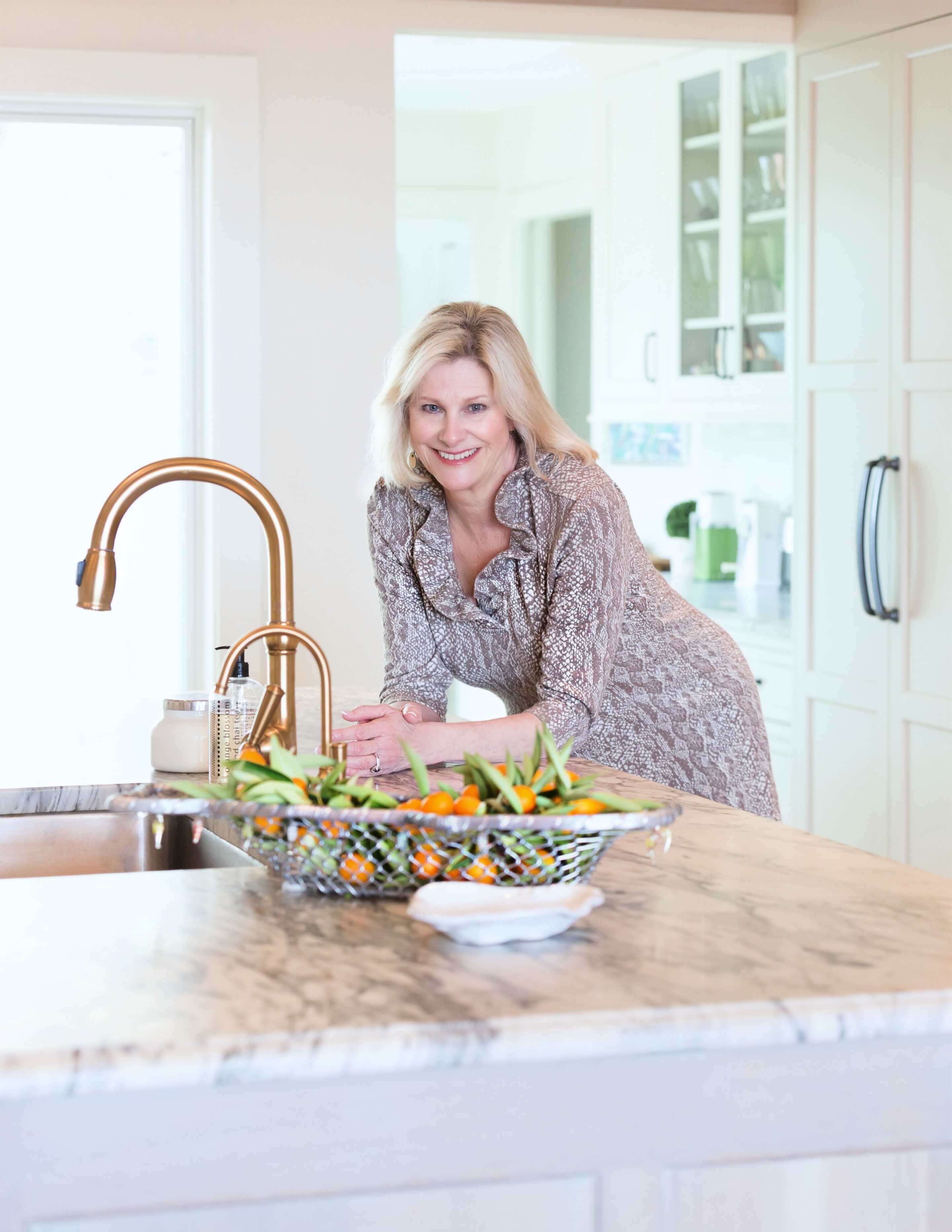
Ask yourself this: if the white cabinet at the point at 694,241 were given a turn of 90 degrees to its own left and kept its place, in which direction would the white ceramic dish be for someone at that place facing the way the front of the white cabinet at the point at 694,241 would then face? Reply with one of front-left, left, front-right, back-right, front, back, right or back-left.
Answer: front-right

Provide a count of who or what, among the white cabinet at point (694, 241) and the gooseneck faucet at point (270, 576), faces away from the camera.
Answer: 0

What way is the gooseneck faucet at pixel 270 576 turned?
to the viewer's left

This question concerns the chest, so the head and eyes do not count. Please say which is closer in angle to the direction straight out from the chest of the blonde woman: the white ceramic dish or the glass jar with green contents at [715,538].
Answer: the white ceramic dish

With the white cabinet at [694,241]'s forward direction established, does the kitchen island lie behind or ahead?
ahead

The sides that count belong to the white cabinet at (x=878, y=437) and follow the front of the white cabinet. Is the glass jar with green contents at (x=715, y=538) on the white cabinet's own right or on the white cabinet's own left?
on the white cabinet's own right

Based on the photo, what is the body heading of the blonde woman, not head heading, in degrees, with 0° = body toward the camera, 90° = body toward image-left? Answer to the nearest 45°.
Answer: approximately 45°

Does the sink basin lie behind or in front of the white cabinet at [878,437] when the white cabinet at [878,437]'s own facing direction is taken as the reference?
in front

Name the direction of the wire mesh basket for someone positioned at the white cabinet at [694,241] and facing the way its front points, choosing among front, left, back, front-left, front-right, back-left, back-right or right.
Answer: front-left

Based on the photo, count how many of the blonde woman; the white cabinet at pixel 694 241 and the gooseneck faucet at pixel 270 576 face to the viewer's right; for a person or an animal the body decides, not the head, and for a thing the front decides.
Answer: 0

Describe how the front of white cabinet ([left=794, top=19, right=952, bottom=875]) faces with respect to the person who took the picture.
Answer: facing the viewer and to the left of the viewer
